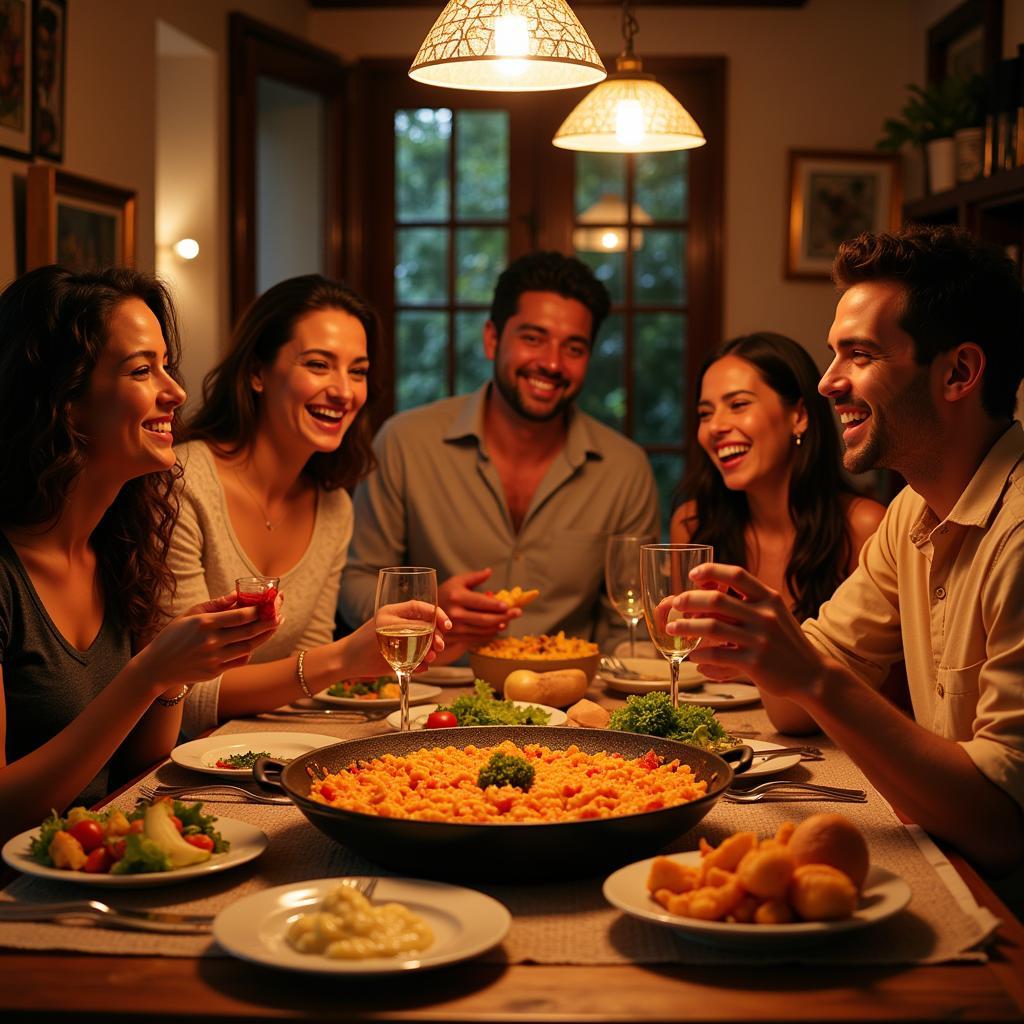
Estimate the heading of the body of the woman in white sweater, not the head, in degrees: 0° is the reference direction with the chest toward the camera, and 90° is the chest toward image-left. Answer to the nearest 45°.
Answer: approximately 315°

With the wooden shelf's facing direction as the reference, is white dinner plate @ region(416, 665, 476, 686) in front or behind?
in front

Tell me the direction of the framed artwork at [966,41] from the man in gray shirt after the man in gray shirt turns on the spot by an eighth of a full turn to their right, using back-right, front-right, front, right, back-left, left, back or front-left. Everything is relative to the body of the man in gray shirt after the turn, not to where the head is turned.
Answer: back

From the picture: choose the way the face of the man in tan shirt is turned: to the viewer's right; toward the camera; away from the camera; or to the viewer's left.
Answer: to the viewer's left

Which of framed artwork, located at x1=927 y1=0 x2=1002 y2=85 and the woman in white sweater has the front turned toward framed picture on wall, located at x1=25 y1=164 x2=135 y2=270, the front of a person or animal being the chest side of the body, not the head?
the framed artwork

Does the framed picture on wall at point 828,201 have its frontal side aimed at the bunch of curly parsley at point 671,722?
yes

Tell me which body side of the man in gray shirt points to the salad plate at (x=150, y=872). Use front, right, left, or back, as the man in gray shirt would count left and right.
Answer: front

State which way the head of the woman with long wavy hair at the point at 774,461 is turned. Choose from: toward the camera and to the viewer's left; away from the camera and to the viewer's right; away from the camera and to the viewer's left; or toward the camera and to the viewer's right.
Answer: toward the camera and to the viewer's left

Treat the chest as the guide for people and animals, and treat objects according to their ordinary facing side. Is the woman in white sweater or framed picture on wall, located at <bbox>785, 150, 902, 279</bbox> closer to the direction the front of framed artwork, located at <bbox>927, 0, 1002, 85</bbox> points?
the woman in white sweater

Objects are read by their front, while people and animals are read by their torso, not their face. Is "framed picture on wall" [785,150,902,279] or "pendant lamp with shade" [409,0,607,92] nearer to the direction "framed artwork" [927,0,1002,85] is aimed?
the pendant lamp with shade

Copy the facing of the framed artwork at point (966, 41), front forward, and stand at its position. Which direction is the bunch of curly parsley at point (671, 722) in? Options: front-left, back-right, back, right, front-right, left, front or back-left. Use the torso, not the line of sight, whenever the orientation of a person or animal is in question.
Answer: front-left

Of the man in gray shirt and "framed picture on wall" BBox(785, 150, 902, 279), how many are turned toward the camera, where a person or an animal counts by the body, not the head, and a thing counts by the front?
2
